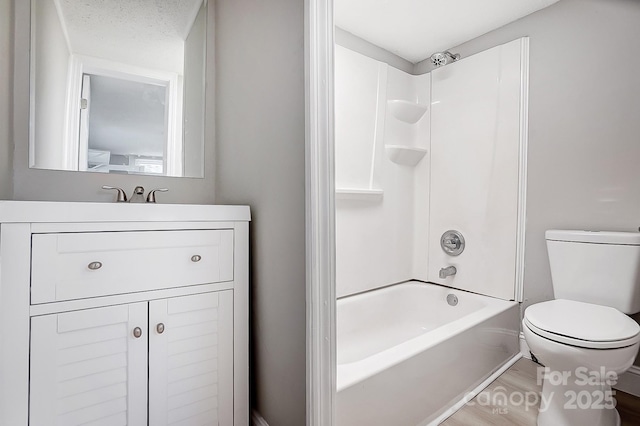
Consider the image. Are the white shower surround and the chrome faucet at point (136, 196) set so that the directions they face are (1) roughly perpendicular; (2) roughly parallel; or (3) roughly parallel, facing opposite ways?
roughly parallel

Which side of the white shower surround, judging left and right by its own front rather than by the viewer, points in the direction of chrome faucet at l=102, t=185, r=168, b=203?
right

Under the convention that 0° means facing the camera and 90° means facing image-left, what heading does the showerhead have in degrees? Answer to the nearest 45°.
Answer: approximately 45°

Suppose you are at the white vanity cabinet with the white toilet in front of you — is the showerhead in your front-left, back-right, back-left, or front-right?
front-left

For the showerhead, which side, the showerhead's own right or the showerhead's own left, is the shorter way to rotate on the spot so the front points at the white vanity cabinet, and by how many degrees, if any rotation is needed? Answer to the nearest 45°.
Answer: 0° — it already faces it

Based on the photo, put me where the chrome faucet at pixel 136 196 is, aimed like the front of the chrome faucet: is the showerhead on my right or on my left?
on my left

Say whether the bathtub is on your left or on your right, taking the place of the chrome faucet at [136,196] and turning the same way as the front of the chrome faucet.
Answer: on your left

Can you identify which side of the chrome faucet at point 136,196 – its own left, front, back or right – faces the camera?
front

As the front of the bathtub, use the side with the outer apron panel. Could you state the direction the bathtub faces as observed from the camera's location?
facing the viewer and to the right of the viewer

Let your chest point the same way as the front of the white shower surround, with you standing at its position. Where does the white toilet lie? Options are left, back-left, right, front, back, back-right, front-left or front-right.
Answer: front

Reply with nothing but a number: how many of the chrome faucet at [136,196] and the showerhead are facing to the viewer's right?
0

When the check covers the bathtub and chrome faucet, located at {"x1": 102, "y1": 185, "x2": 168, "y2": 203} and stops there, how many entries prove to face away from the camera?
0
